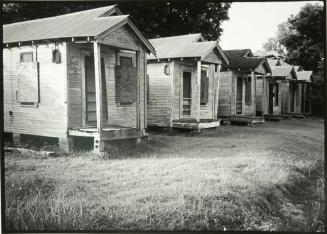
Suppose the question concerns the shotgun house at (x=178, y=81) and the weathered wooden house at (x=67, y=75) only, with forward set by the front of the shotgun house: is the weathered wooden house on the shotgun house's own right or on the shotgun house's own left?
on the shotgun house's own right

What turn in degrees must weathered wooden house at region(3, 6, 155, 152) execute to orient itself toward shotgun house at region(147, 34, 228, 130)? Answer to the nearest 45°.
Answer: approximately 90° to its left

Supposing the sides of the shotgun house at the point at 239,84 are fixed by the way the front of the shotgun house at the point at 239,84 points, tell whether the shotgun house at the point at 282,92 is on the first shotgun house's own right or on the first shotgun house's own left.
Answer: on the first shotgun house's own left

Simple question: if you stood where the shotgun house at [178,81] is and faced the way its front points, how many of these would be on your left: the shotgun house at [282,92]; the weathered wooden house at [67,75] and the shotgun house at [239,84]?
2

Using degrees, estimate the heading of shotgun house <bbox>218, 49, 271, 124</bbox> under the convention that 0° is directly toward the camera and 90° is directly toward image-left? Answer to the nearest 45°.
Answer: approximately 315°

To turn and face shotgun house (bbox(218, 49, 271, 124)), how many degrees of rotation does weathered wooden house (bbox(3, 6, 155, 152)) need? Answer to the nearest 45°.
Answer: approximately 90° to its left

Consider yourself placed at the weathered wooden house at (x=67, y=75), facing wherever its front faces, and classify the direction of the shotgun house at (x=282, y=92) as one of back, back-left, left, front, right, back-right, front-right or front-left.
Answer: left

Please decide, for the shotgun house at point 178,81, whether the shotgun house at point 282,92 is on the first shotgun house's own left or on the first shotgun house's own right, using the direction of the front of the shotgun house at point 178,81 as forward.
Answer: on the first shotgun house's own left

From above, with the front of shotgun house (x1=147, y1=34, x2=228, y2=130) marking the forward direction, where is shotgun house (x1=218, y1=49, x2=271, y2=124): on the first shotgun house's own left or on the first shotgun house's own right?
on the first shotgun house's own left

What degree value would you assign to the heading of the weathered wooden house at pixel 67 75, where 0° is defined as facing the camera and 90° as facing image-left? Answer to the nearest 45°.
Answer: approximately 315°
